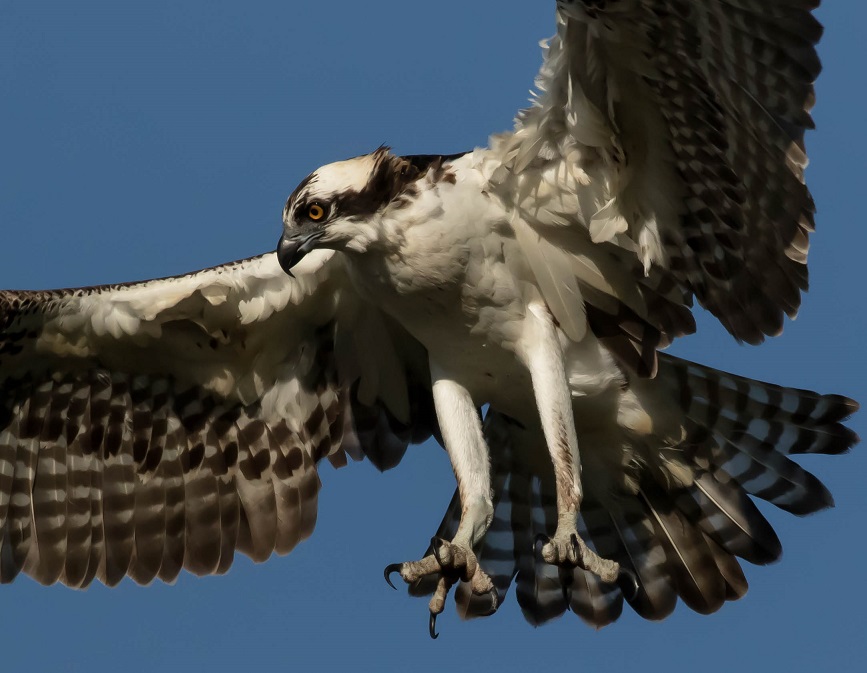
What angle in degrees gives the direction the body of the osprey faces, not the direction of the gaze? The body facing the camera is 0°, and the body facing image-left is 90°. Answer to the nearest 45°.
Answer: approximately 45°
